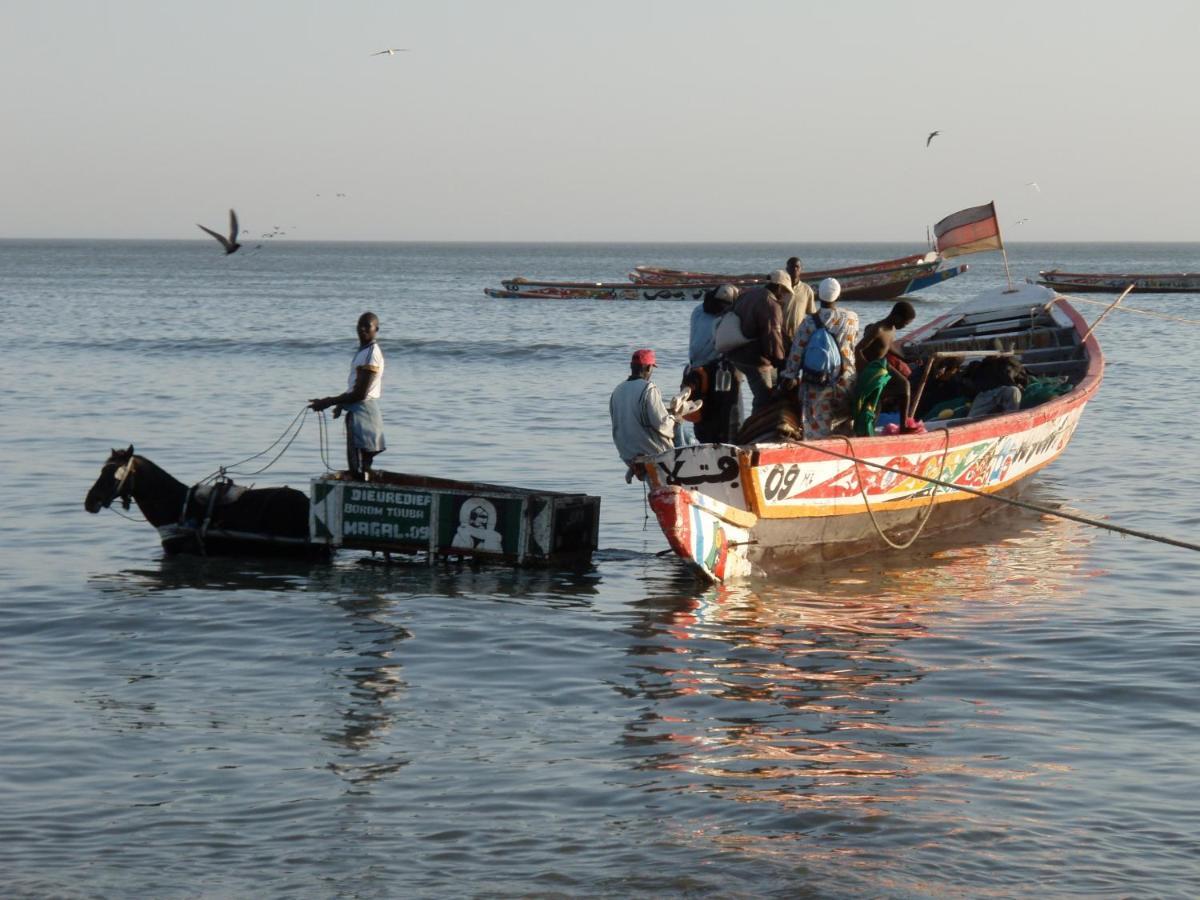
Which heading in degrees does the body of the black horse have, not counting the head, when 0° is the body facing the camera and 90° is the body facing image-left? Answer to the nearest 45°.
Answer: approximately 90°

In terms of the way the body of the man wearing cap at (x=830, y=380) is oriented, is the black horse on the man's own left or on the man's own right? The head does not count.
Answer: on the man's own left

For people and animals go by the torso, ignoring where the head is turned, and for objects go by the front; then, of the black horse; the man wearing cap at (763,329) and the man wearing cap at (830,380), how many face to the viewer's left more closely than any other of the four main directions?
1

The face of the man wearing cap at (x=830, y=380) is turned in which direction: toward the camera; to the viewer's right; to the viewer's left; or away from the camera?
away from the camera

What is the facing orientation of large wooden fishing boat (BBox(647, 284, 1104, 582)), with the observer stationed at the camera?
facing the viewer and to the left of the viewer

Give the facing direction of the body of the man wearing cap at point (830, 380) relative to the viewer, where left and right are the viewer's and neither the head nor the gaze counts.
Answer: facing away from the viewer

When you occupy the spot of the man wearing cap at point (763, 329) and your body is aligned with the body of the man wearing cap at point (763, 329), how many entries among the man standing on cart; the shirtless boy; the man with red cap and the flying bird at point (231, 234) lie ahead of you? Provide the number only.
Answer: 1

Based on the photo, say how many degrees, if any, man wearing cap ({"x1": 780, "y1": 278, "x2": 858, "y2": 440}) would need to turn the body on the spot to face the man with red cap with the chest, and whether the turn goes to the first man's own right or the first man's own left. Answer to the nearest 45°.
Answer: approximately 135° to the first man's own left

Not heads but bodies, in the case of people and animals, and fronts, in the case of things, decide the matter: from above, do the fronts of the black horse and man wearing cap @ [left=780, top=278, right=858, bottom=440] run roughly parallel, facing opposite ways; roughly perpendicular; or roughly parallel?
roughly perpendicular

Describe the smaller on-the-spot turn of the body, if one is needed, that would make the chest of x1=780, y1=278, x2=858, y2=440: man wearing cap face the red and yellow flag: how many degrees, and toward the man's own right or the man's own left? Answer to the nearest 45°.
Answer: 0° — they already face it

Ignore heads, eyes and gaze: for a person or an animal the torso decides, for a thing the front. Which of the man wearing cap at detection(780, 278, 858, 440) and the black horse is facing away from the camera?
the man wearing cap
